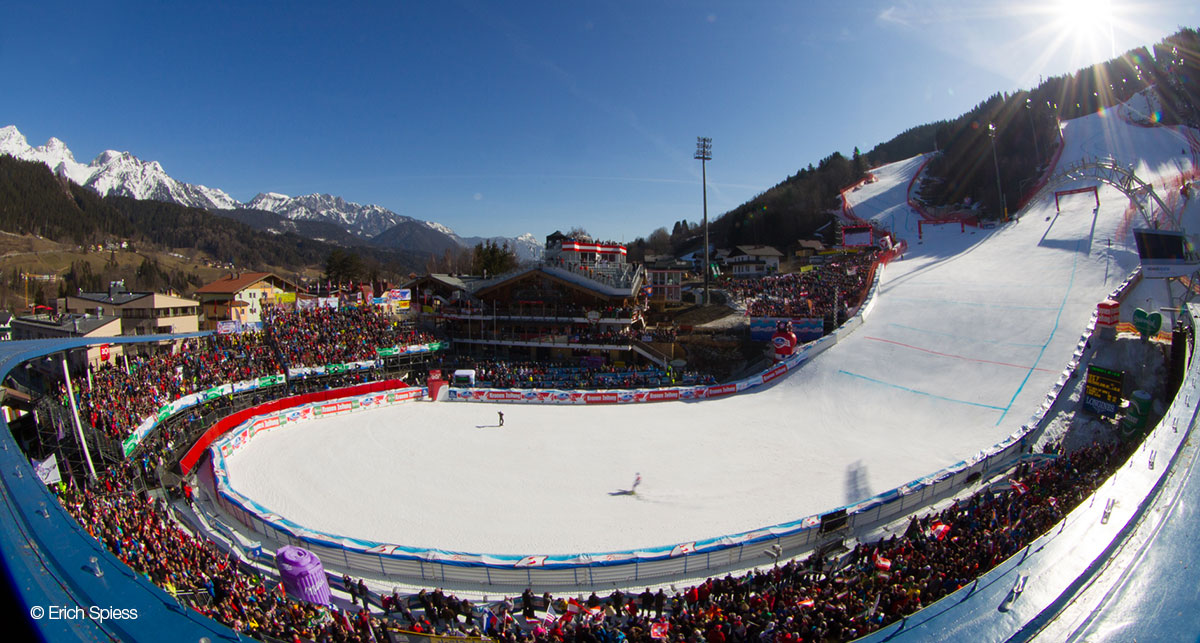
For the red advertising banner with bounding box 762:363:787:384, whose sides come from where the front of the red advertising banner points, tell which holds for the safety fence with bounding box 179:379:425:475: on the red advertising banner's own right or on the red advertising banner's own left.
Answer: on the red advertising banner's own right

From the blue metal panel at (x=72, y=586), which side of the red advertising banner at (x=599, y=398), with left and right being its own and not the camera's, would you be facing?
front

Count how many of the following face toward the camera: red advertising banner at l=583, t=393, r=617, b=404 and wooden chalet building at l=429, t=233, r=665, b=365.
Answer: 2

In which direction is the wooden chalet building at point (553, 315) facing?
toward the camera

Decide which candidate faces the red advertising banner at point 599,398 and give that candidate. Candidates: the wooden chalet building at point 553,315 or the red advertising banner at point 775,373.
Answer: the wooden chalet building

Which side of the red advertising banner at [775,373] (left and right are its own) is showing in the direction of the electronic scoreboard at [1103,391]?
front

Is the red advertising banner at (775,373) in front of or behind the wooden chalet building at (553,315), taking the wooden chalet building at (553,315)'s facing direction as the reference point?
in front

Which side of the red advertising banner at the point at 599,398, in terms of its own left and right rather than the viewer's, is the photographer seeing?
front

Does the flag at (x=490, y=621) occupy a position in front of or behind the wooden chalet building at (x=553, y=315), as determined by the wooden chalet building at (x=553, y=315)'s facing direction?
in front

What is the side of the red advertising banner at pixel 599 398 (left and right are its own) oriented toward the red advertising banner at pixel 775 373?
left

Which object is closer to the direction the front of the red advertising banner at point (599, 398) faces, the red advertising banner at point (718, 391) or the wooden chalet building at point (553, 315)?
the red advertising banner

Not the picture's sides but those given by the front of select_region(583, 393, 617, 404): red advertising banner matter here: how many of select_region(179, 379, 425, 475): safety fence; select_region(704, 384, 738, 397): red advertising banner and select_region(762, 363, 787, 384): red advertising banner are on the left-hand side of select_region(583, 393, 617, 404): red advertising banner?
2

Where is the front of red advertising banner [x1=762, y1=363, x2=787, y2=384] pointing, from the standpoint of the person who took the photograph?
facing the viewer and to the right of the viewer

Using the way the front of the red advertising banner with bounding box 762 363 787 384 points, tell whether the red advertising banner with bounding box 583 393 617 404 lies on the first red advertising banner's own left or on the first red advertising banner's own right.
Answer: on the first red advertising banner's own right
